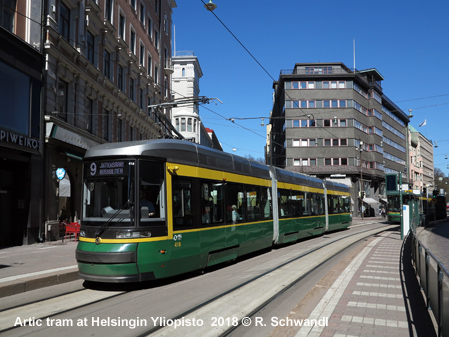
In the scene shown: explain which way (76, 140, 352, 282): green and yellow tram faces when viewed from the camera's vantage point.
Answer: facing the viewer and to the left of the viewer

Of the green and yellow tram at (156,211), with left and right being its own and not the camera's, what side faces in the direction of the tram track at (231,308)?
left
